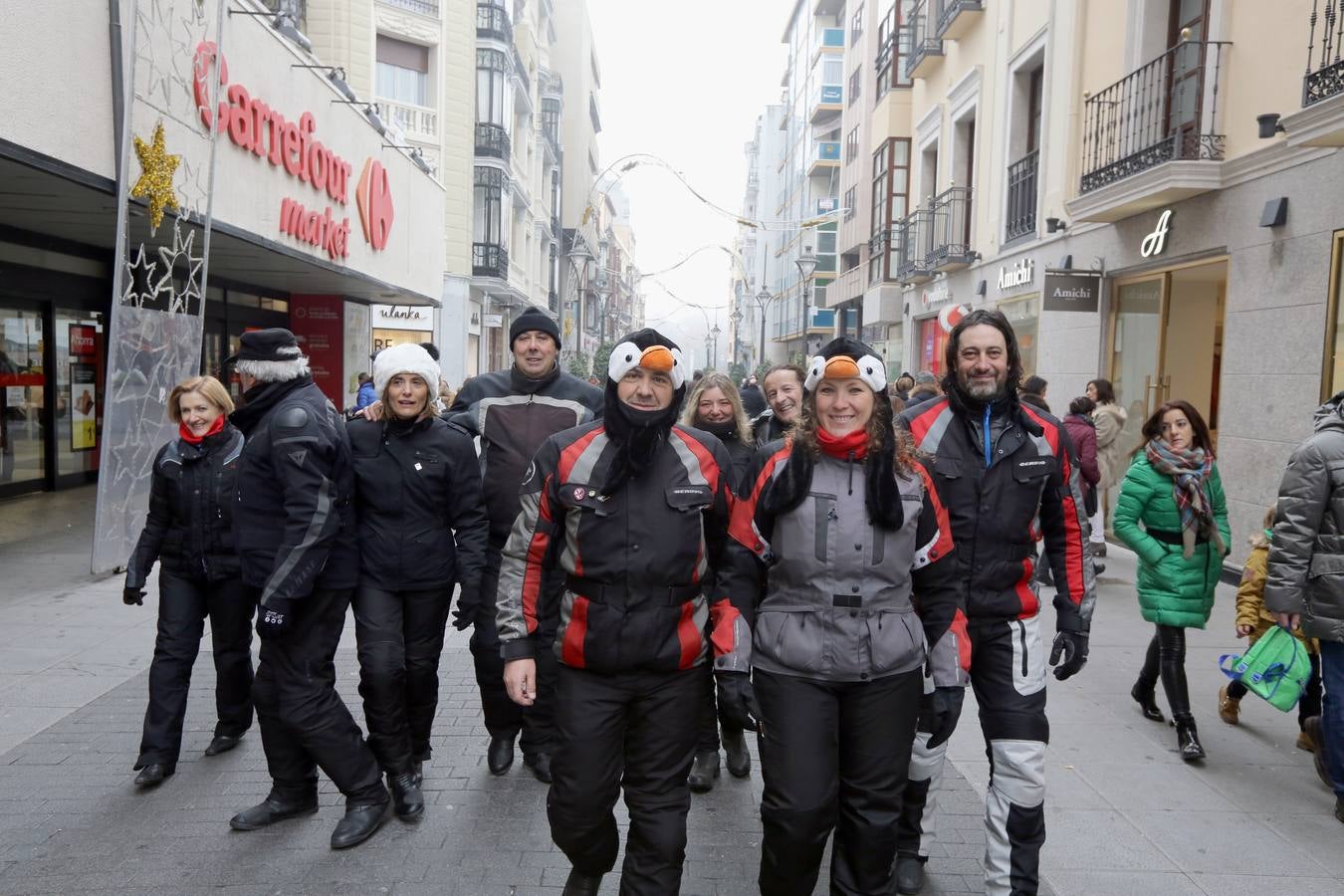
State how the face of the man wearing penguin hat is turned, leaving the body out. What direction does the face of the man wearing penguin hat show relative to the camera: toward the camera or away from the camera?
toward the camera

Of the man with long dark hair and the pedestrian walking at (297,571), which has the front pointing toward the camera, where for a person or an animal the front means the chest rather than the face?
the man with long dark hair

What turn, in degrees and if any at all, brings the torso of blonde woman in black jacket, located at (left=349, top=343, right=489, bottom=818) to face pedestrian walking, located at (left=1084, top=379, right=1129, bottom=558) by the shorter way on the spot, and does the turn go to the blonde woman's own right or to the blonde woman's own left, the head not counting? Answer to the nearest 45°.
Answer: approximately 135° to the blonde woman's own left

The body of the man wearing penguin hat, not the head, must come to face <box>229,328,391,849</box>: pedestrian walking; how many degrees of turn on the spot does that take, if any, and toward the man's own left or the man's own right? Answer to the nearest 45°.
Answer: approximately 135° to the man's own right

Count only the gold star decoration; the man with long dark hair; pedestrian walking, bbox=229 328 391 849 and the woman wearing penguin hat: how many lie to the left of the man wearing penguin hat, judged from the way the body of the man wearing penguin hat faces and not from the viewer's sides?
2

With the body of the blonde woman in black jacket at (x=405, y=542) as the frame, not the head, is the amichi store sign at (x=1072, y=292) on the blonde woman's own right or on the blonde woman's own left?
on the blonde woman's own left

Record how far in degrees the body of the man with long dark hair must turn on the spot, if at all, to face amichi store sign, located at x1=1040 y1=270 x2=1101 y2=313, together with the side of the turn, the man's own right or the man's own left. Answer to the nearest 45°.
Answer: approximately 180°

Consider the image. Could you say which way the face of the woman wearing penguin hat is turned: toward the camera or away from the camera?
toward the camera

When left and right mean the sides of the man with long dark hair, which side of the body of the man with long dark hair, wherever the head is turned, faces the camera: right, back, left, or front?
front

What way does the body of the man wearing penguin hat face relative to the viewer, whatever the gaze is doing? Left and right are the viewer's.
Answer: facing the viewer

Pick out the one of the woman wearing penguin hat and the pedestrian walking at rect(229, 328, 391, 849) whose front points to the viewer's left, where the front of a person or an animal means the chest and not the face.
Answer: the pedestrian walking

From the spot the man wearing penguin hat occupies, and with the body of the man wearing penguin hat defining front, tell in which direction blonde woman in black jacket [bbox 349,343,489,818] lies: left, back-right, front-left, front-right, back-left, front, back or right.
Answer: back-right

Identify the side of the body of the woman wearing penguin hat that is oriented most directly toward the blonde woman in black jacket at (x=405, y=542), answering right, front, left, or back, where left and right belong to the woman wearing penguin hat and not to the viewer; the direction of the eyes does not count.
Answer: right

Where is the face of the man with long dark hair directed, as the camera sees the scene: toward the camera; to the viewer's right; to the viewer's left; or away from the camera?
toward the camera
